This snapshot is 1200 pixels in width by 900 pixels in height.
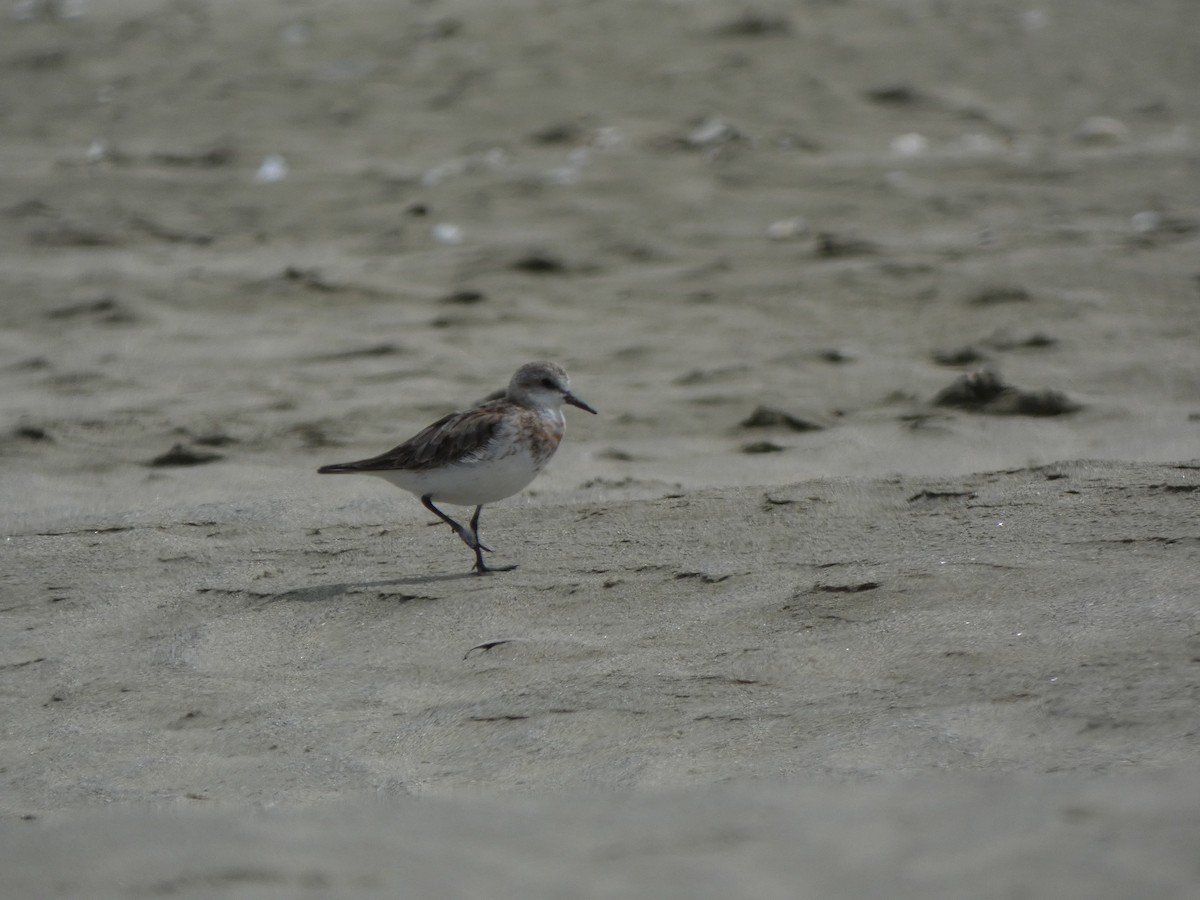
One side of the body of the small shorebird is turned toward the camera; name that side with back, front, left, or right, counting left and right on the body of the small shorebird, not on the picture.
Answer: right
